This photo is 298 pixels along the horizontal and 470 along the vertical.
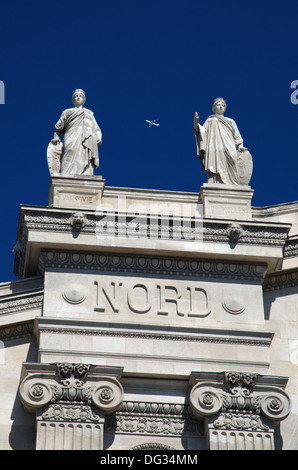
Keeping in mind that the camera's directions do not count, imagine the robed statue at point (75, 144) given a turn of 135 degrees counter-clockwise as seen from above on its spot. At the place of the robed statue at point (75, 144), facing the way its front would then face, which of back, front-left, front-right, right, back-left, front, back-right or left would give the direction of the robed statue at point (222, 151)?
front-right

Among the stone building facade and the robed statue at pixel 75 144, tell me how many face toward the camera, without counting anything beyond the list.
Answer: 2

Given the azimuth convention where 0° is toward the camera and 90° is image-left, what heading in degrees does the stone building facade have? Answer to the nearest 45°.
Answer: approximately 0°

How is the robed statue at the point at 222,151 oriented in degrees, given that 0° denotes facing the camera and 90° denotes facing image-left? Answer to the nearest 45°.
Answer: approximately 0°
